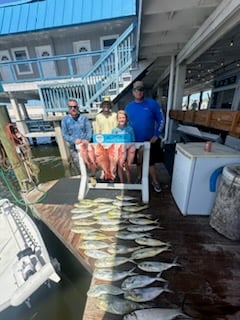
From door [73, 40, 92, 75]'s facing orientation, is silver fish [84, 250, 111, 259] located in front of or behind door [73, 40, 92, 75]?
in front

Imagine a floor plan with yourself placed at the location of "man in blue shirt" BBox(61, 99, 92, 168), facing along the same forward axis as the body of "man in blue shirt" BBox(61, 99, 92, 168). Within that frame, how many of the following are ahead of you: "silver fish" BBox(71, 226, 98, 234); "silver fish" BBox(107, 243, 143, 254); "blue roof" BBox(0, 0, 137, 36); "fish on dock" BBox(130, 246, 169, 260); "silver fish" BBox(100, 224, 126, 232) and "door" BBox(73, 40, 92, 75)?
4

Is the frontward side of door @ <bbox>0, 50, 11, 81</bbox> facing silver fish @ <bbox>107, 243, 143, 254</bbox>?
yes

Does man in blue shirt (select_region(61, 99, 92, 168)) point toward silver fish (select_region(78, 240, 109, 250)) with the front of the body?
yes

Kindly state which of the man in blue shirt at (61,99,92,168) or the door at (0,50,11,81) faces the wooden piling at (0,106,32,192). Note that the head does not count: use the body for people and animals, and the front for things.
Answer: the door

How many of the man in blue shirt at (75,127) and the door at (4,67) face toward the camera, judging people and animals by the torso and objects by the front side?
2

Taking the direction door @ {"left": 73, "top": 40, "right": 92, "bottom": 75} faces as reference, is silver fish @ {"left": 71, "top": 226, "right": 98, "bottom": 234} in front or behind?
in front

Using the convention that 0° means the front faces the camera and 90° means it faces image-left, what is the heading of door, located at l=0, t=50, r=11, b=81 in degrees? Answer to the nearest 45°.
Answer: approximately 0°

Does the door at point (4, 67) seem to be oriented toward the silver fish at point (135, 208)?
yes
